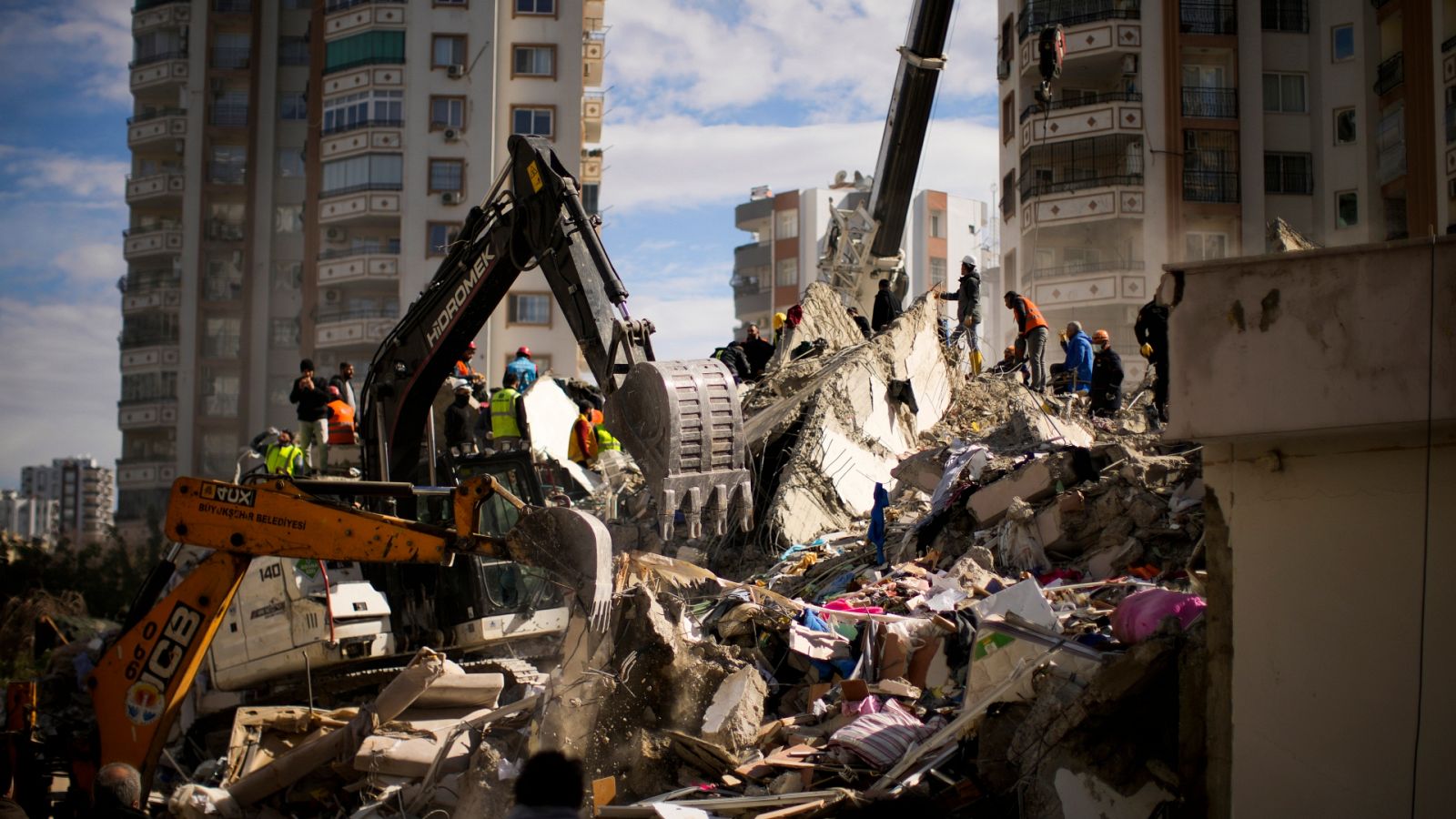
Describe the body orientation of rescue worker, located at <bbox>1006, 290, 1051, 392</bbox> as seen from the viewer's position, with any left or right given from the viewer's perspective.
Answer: facing to the left of the viewer

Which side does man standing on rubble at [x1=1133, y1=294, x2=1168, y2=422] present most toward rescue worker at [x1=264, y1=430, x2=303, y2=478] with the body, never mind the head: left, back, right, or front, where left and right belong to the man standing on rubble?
front

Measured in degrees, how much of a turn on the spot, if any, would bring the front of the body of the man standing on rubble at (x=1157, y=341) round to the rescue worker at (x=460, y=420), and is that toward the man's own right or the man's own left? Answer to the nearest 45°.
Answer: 0° — they already face them

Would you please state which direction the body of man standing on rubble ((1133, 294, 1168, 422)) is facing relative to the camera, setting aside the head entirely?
to the viewer's left

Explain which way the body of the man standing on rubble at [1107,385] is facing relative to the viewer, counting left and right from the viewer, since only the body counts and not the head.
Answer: facing the viewer and to the left of the viewer

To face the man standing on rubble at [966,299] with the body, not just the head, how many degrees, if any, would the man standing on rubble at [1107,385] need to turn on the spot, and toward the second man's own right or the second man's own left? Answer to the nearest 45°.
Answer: approximately 90° to the second man's own right

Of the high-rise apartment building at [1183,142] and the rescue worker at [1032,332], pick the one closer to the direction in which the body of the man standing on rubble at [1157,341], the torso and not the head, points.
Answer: the rescue worker

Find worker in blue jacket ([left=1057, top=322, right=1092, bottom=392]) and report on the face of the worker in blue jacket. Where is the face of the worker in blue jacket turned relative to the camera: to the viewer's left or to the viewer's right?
to the viewer's left

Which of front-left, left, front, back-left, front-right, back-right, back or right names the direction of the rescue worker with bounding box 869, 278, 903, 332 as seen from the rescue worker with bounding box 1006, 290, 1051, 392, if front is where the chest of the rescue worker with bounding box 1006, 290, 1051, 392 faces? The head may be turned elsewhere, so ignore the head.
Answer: front-right

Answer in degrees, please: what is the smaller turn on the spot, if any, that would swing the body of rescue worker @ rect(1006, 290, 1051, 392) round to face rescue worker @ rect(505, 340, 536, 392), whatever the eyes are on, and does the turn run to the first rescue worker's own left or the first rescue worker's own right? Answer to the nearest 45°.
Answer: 0° — they already face them

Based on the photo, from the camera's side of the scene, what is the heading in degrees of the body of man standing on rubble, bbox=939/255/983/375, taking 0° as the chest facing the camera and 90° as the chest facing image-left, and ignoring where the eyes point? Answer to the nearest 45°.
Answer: approximately 90°
